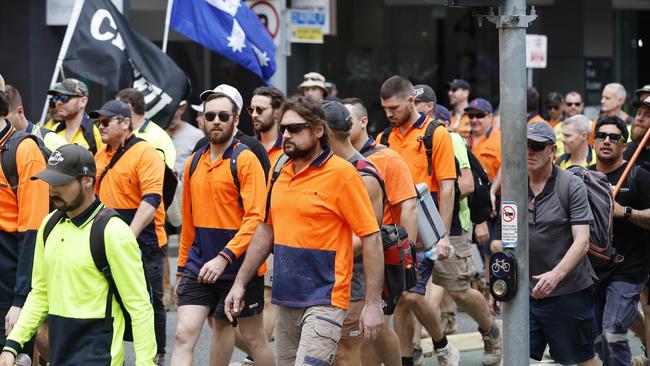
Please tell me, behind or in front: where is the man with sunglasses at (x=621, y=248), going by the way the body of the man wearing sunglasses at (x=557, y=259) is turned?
behind

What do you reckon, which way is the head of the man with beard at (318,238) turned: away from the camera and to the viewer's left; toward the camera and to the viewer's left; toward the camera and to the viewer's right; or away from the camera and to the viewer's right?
toward the camera and to the viewer's left

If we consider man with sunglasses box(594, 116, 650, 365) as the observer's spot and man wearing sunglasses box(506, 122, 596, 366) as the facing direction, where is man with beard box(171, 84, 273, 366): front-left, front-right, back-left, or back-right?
front-right

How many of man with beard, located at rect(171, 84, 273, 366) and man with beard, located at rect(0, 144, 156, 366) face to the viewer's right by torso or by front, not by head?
0

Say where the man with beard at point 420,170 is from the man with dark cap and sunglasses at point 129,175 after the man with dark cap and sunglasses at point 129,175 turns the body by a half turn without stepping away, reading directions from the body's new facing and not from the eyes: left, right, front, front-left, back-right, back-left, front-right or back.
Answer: front-right

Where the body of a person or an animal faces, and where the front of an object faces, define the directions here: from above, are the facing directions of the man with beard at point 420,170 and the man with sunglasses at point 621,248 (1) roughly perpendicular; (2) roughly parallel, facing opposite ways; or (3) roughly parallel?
roughly parallel

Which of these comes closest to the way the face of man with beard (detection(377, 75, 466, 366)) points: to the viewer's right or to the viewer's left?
to the viewer's left

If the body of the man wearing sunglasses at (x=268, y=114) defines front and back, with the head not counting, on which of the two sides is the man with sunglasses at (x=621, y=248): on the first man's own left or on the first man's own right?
on the first man's own left

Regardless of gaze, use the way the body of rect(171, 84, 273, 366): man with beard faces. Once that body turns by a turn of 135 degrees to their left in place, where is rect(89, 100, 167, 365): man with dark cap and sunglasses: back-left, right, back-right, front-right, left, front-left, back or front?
back-left

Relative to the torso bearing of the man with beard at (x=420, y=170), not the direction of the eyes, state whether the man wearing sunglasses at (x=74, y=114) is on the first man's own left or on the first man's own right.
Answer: on the first man's own right

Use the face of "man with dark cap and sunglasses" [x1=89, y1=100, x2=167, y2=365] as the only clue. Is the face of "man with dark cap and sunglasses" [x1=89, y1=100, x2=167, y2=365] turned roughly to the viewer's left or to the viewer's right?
to the viewer's left

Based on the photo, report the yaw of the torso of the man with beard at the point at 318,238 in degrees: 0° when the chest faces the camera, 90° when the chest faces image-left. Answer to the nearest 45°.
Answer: approximately 45°

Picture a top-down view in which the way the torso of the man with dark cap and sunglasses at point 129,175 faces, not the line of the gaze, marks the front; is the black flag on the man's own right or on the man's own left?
on the man's own right

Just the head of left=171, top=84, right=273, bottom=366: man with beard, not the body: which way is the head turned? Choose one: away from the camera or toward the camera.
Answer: toward the camera

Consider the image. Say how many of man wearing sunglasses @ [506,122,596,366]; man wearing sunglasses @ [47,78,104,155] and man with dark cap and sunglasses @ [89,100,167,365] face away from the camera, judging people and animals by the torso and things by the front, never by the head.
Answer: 0
